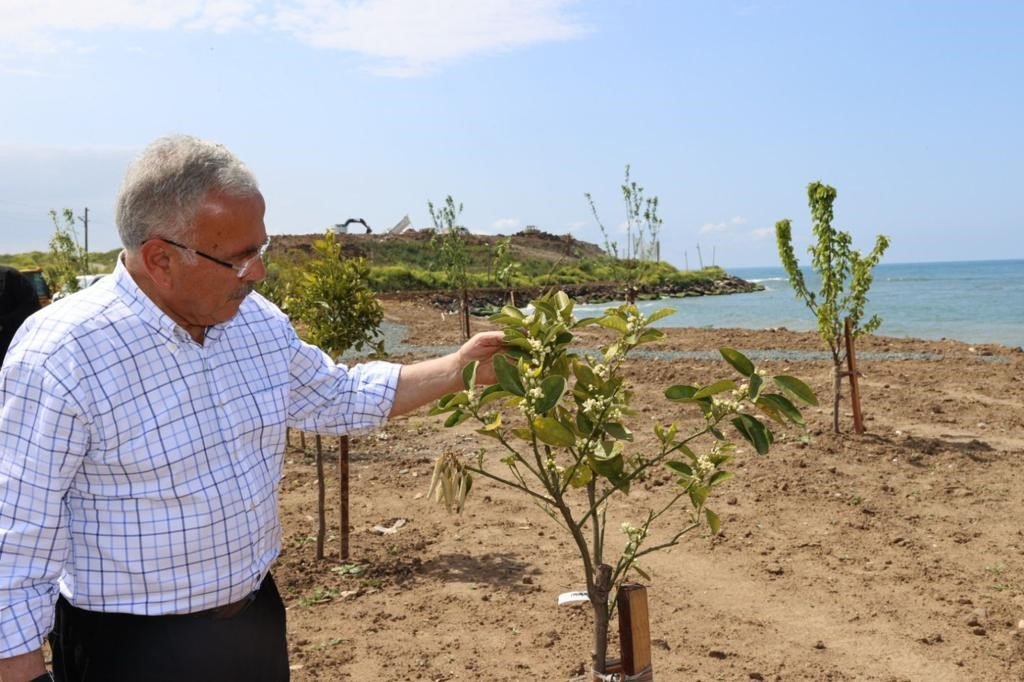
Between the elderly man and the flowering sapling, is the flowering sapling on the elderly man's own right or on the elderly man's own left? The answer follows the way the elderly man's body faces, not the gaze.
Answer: on the elderly man's own left

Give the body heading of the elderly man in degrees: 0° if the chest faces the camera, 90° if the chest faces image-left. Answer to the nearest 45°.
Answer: approximately 315°

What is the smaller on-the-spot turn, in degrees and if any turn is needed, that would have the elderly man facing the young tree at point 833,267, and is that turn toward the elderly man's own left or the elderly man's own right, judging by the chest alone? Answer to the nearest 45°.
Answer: approximately 90° to the elderly man's own left

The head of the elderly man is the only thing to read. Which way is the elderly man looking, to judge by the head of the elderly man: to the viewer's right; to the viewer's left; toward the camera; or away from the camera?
to the viewer's right

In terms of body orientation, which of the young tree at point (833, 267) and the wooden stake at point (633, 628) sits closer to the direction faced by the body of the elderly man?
the wooden stake

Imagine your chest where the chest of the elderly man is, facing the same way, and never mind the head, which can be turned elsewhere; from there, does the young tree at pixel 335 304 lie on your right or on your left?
on your left

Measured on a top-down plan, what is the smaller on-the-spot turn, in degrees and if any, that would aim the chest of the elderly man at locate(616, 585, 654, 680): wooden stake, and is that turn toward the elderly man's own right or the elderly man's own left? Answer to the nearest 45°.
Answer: approximately 45° to the elderly man's own left

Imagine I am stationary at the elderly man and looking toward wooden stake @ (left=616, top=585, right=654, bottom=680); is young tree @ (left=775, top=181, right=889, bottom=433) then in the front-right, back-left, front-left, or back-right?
front-left

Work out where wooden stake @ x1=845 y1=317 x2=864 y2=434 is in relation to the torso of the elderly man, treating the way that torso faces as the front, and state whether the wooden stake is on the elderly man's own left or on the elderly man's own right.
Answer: on the elderly man's own left
